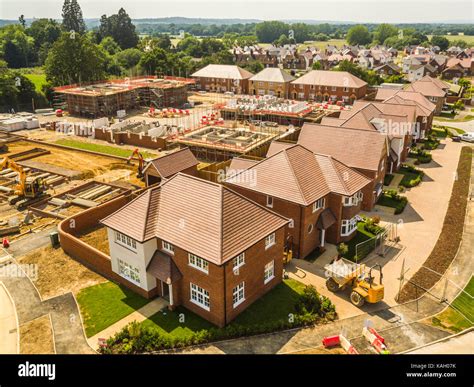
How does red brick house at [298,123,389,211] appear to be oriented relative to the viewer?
to the viewer's right

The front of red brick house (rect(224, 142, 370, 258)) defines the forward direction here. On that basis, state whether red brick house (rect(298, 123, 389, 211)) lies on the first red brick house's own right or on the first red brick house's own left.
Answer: on the first red brick house's own left

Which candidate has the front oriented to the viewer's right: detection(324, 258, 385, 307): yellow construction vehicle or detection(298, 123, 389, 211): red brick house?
the red brick house

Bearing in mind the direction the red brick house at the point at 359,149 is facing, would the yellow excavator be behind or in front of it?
behind

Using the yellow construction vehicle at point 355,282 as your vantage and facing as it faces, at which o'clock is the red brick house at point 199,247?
The red brick house is roughly at 10 o'clock from the yellow construction vehicle.

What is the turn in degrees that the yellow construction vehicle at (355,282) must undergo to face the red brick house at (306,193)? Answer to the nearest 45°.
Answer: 0° — it already faces it

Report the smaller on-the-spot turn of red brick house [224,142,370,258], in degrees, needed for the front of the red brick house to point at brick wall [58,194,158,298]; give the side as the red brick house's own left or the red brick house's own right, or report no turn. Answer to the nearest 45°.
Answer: approximately 135° to the red brick house's own right

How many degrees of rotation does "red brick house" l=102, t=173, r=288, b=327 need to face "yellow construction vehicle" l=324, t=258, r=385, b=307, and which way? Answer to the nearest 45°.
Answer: approximately 135° to its left

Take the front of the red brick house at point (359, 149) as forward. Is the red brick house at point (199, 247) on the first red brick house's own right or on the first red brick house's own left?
on the first red brick house's own right

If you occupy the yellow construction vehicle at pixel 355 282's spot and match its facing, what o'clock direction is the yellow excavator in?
The yellow excavator is roughly at 11 o'clock from the yellow construction vehicle.

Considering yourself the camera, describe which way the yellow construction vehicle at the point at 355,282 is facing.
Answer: facing away from the viewer and to the left of the viewer

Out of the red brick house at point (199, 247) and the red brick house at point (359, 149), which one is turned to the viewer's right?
the red brick house at point (359, 149)
